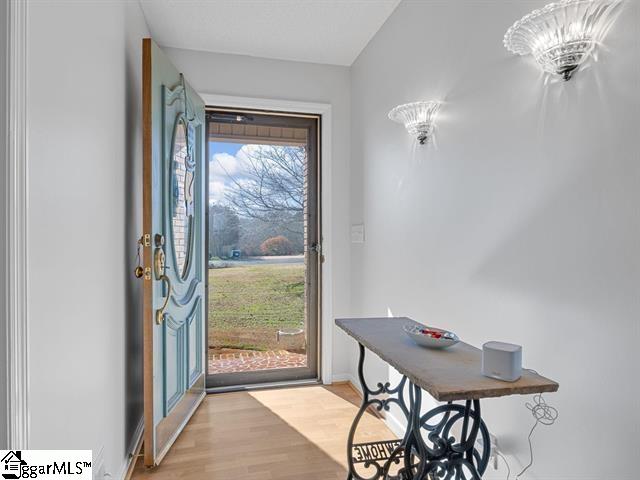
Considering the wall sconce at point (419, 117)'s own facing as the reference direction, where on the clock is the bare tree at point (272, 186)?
The bare tree is roughly at 3 o'clock from the wall sconce.

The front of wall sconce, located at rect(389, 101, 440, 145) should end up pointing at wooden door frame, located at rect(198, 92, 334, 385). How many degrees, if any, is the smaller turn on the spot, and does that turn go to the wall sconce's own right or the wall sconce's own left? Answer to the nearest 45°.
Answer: approximately 90° to the wall sconce's own right

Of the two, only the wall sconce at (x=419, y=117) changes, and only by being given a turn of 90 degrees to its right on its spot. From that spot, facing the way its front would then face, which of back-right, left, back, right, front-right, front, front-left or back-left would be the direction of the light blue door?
front-left

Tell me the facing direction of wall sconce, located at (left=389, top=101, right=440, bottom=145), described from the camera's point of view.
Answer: facing the viewer and to the left of the viewer
